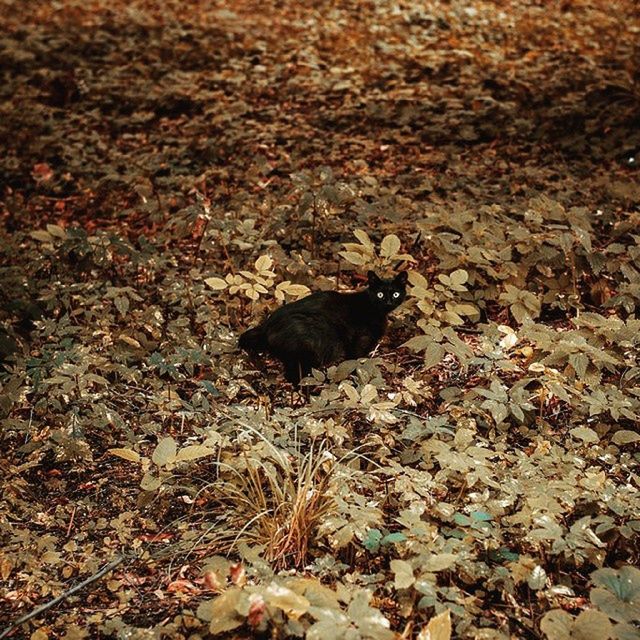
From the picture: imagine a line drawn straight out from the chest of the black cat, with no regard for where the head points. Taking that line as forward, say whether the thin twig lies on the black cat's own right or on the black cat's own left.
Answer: on the black cat's own right

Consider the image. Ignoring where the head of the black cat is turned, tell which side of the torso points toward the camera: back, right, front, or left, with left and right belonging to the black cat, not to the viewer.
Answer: right

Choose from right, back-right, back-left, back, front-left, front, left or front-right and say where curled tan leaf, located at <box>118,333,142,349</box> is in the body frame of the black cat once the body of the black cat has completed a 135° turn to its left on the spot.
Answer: front-left
